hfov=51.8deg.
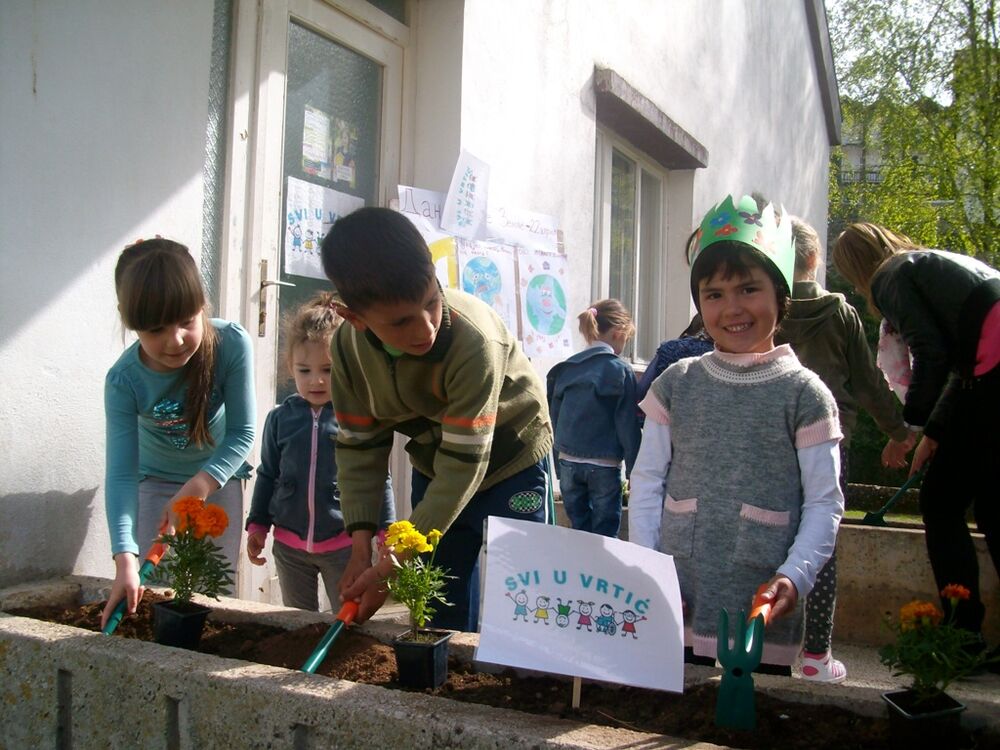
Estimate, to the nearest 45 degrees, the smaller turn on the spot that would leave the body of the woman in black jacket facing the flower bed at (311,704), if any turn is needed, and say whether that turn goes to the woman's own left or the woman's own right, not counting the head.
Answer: approximately 45° to the woman's own left

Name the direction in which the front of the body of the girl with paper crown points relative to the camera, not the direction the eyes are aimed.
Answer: toward the camera

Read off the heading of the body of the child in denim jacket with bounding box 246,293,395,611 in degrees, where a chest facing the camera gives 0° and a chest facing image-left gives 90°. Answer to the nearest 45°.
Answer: approximately 0°

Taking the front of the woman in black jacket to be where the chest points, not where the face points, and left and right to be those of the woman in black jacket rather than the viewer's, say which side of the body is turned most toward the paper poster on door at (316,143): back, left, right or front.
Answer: front

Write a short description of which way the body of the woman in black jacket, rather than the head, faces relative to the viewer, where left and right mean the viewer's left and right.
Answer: facing to the left of the viewer

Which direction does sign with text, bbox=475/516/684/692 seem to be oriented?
toward the camera

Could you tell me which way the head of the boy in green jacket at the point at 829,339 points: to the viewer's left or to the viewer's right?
to the viewer's right

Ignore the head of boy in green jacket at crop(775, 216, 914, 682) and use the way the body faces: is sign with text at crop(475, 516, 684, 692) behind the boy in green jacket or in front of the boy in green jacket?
behind

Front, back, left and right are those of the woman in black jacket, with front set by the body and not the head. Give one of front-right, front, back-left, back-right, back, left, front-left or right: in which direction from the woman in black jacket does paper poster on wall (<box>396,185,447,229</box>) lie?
front

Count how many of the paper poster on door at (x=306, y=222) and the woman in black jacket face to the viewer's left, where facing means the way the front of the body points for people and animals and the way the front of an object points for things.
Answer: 1

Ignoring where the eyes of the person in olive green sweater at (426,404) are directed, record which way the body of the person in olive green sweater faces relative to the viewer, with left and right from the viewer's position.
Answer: facing the viewer and to the left of the viewer

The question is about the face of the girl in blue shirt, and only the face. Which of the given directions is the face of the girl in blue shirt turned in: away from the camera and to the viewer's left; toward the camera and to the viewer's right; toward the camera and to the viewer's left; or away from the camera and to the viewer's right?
toward the camera and to the viewer's right

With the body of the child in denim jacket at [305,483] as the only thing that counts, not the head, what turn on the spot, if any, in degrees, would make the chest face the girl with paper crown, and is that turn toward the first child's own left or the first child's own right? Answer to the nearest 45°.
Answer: approximately 45° to the first child's own left

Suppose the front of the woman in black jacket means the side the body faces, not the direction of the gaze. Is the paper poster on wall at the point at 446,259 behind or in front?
in front
